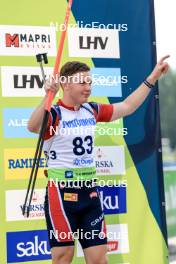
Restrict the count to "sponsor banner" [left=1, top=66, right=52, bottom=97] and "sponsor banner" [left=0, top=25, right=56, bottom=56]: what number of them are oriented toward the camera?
2

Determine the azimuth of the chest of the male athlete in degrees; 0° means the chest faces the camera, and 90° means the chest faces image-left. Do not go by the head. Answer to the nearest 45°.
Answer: approximately 315°

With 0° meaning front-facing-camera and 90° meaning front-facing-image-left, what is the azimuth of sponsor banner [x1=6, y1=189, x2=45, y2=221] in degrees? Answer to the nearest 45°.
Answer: approximately 0°

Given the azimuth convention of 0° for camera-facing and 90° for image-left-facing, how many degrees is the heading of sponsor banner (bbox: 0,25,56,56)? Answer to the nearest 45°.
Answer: approximately 0°
